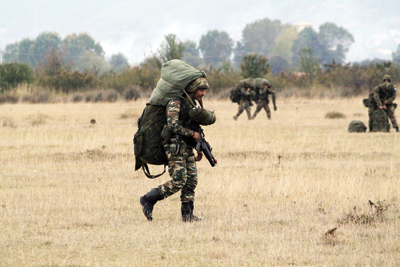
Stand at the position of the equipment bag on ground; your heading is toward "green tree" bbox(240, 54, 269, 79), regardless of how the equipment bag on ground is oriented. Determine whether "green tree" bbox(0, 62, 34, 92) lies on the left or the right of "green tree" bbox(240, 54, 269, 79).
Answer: left

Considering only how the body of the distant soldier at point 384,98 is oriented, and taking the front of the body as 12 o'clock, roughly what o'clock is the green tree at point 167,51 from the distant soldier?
The green tree is roughly at 5 o'clock from the distant soldier.

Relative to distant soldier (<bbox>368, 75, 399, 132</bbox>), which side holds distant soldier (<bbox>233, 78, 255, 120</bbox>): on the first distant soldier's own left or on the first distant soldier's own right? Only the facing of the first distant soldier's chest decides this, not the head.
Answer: on the first distant soldier's own right

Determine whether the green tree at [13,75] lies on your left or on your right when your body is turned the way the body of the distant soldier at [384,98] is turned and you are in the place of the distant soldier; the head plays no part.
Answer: on your right

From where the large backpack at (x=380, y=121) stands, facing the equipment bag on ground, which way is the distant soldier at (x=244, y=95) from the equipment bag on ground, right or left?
right

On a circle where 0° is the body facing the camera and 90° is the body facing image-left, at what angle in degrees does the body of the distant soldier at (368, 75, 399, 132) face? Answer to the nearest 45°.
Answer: approximately 0°

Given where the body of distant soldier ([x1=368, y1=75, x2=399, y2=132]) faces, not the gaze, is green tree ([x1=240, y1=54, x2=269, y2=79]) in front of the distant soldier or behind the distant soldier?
behind
